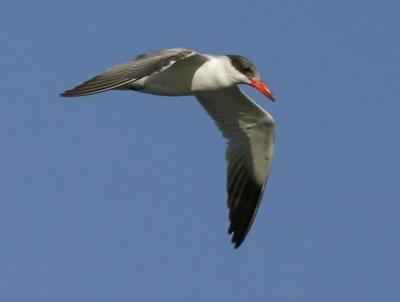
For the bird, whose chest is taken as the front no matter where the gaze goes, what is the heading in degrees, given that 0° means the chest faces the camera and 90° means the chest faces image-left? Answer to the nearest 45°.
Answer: approximately 270°
